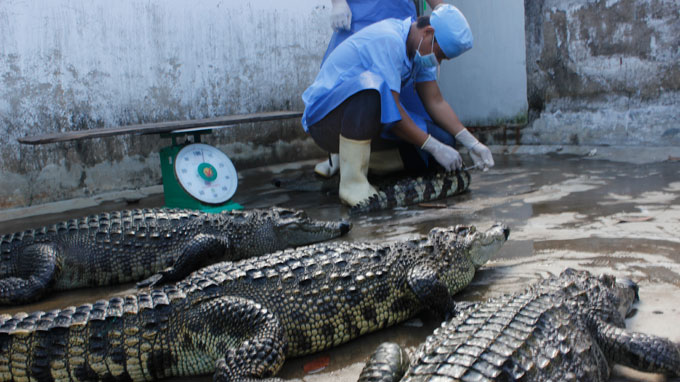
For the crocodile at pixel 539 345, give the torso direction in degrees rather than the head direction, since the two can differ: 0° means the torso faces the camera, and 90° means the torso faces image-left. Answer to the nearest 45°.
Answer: approximately 225°

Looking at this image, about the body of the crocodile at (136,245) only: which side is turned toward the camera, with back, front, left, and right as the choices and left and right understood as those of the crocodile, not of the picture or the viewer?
right

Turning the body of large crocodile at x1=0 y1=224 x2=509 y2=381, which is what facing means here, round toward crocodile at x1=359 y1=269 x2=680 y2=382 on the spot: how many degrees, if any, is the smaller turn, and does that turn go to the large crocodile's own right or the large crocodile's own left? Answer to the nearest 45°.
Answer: approximately 90° to the large crocodile's own right

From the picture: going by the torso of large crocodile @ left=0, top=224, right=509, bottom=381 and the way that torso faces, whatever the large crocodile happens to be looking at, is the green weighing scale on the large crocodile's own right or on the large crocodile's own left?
on the large crocodile's own left

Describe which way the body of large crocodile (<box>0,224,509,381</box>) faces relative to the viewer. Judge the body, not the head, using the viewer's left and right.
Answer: facing away from the viewer and to the right of the viewer

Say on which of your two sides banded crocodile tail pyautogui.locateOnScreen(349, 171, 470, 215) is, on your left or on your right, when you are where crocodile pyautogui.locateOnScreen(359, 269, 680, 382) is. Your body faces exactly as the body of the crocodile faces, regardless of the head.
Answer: on your left

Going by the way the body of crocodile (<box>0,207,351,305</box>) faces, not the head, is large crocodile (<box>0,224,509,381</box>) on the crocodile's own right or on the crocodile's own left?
on the crocodile's own right
